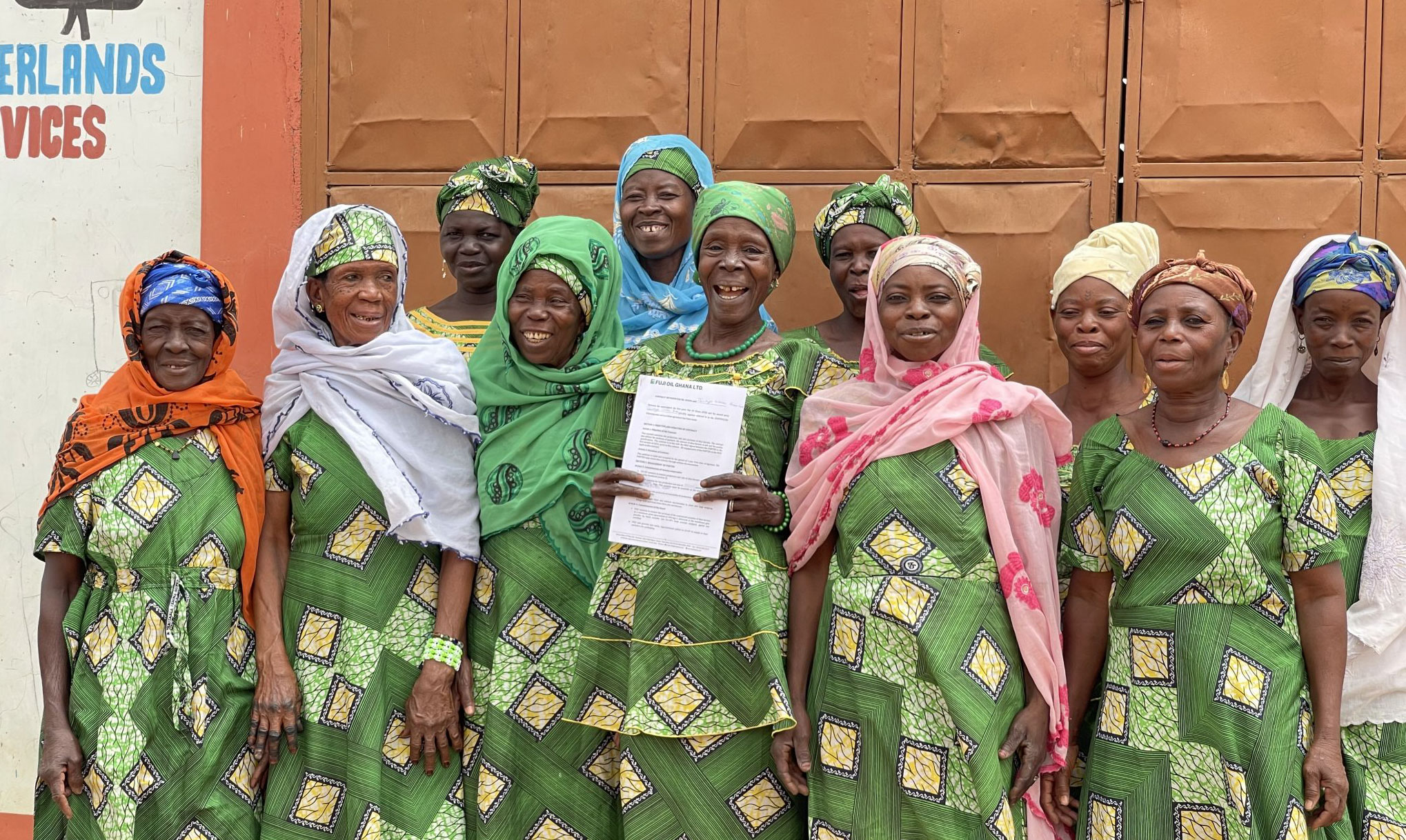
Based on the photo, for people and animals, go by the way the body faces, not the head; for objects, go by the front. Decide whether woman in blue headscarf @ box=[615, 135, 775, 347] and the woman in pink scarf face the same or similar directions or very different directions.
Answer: same or similar directions

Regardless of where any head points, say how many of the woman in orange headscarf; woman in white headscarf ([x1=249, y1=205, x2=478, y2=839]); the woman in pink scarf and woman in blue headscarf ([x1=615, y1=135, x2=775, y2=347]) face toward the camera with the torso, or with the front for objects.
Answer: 4

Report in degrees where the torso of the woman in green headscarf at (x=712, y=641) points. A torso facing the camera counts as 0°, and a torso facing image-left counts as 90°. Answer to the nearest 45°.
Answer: approximately 0°

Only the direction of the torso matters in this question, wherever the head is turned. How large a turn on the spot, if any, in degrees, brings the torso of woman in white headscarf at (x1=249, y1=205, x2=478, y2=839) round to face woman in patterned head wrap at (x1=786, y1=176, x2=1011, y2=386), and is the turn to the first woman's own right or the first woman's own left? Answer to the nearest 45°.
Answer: approximately 90° to the first woman's own left

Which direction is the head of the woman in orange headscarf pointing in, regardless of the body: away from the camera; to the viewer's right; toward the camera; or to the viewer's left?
toward the camera

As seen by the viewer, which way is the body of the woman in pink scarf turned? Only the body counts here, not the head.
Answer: toward the camera

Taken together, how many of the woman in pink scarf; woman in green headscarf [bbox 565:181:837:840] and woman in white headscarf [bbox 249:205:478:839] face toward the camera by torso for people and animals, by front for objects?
3

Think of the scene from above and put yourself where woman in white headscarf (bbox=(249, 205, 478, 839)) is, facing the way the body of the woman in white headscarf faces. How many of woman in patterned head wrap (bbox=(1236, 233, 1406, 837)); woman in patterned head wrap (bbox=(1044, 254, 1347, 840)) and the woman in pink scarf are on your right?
0

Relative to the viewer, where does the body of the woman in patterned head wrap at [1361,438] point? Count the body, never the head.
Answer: toward the camera

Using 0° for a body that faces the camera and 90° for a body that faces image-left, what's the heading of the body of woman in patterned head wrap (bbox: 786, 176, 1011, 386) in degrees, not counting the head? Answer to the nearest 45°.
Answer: approximately 0°

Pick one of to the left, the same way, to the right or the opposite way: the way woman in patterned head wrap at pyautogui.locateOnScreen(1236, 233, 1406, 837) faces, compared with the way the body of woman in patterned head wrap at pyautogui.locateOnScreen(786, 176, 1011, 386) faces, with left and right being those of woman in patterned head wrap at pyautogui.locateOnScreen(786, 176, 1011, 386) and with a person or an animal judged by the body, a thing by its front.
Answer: the same way

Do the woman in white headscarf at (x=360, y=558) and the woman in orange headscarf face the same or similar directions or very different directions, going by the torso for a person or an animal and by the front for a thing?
same or similar directions

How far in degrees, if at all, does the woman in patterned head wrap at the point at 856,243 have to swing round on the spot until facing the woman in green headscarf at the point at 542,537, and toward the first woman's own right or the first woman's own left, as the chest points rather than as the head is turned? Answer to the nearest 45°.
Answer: approximately 45° to the first woman's own right

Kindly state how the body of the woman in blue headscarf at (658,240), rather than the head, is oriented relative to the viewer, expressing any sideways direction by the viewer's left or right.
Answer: facing the viewer

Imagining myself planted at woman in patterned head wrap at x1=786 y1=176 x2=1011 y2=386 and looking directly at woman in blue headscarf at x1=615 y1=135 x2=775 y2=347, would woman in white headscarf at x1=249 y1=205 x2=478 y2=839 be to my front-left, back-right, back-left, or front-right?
front-left
